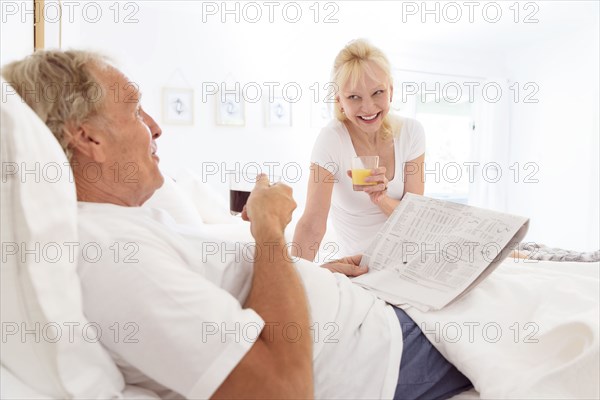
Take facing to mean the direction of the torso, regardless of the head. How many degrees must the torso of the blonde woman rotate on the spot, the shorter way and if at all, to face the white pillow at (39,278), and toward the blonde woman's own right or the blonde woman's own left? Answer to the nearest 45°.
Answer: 0° — they already face it

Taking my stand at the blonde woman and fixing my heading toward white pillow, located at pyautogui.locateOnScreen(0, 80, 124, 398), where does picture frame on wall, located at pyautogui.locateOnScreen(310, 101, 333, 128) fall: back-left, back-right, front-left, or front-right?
back-right

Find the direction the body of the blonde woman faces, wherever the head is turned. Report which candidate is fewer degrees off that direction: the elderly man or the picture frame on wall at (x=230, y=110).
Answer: the elderly man

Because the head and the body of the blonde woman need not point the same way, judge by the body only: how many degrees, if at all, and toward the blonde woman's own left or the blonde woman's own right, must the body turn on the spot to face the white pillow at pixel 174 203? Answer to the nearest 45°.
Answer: approximately 90° to the blonde woman's own right

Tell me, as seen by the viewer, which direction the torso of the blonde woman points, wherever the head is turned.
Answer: toward the camera

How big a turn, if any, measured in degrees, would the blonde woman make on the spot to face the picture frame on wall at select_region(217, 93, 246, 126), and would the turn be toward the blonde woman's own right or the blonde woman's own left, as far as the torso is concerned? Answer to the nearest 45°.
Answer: approximately 135° to the blonde woman's own right

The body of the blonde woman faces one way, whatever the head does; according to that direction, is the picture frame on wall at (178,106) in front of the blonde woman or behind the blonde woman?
behind
